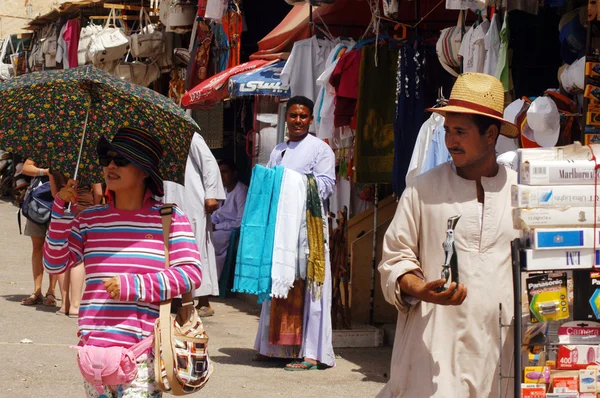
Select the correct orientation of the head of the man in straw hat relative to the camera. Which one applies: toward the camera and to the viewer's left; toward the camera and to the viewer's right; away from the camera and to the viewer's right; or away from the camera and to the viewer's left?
toward the camera and to the viewer's left

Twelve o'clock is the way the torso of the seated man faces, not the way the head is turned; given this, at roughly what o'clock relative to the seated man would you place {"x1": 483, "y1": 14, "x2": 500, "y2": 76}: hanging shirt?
The hanging shirt is roughly at 10 o'clock from the seated man.

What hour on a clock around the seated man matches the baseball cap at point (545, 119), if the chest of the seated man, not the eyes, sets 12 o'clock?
The baseball cap is roughly at 10 o'clock from the seated man.

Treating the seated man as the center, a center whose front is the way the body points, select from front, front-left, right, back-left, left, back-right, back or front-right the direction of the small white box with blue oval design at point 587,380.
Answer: front-left

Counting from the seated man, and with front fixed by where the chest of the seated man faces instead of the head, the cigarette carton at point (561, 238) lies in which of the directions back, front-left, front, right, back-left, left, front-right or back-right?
front-left

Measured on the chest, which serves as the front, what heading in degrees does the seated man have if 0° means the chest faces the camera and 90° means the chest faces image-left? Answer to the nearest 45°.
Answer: approximately 45°

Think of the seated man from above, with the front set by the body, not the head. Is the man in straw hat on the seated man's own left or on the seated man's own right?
on the seated man's own left

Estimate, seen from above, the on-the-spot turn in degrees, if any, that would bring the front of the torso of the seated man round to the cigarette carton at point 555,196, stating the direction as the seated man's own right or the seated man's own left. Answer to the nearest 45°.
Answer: approximately 45° to the seated man's own left
